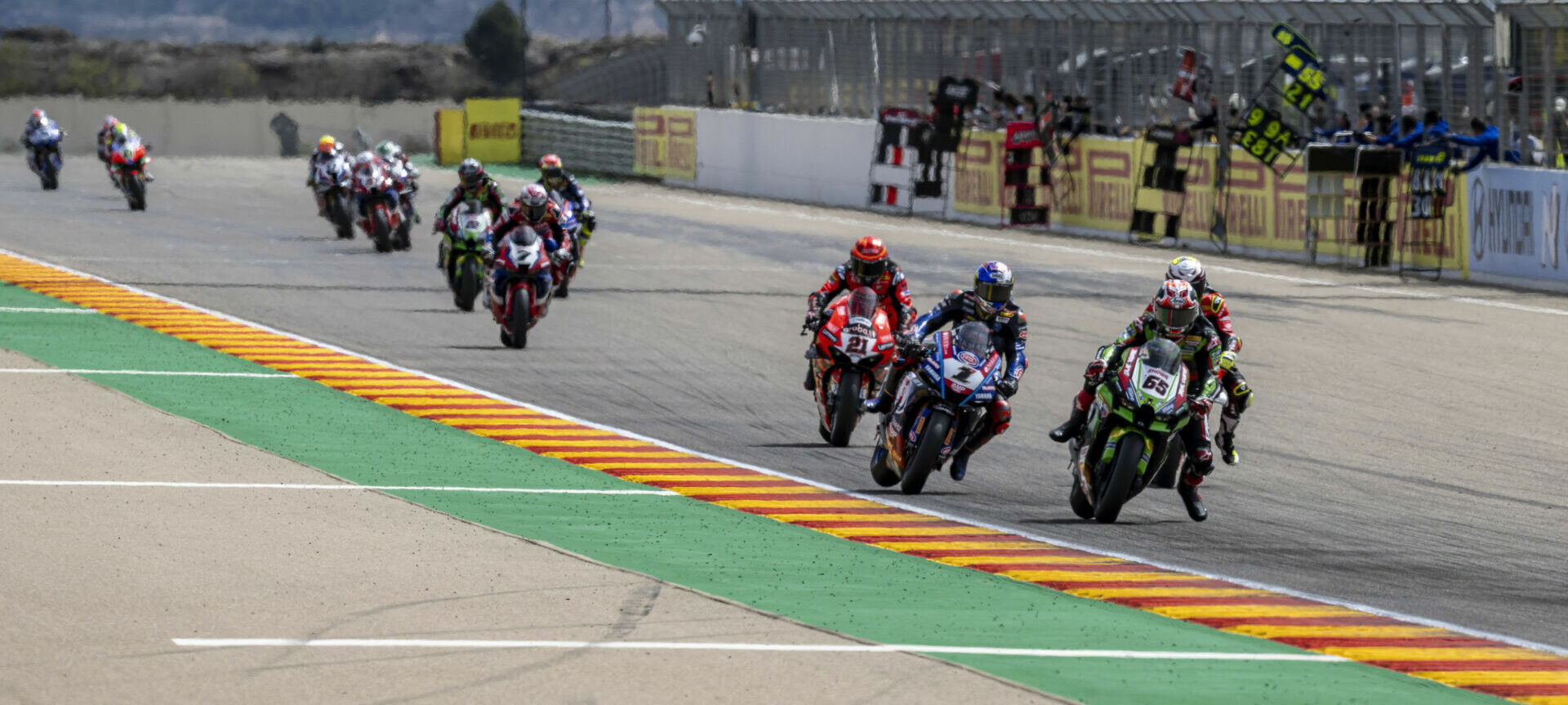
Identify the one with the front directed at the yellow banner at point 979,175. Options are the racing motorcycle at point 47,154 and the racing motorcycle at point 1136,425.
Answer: the racing motorcycle at point 47,154

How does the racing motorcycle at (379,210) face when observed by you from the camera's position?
facing the viewer

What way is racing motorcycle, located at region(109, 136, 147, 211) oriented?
toward the camera

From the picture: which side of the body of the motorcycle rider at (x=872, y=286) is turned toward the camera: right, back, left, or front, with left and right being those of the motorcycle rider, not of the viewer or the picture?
front

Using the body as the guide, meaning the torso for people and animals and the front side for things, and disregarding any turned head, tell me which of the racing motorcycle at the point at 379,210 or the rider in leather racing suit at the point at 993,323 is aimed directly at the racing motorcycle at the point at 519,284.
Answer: the racing motorcycle at the point at 379,210

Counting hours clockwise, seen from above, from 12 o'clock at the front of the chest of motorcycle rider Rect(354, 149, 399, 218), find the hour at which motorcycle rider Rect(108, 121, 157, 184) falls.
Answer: motorcycle rider Rect(108, 121, 157, 184) is roughly at 5 o'clock from motorcycle rider Rect(354, 149, 399, 218).

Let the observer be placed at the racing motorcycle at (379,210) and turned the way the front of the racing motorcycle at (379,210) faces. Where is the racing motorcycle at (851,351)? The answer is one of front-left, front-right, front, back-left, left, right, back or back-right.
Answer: front

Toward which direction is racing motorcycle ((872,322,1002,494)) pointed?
toward the camera

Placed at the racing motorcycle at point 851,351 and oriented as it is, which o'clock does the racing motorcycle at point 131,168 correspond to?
the racing motorcycle at point 131,168 is roughly at 5 o'clock from the racing motorcycle at point 851,351.

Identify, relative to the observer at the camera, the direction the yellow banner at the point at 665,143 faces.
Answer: facing the viewer and to the left of the viewer

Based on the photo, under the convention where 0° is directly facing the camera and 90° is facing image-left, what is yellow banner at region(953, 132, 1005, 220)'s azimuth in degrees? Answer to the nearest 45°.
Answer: approximately 45°

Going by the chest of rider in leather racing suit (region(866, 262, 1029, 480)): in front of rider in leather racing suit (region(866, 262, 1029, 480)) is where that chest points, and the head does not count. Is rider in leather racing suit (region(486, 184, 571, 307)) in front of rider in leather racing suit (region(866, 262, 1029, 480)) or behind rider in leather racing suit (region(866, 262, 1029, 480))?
behind

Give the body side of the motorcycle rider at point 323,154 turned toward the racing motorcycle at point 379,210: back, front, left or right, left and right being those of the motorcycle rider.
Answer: front

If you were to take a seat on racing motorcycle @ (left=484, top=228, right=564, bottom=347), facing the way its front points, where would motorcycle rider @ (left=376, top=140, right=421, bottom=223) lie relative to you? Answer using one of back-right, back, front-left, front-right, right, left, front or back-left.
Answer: back

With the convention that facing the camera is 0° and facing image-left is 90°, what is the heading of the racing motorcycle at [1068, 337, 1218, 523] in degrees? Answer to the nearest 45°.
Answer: approximately 0°
